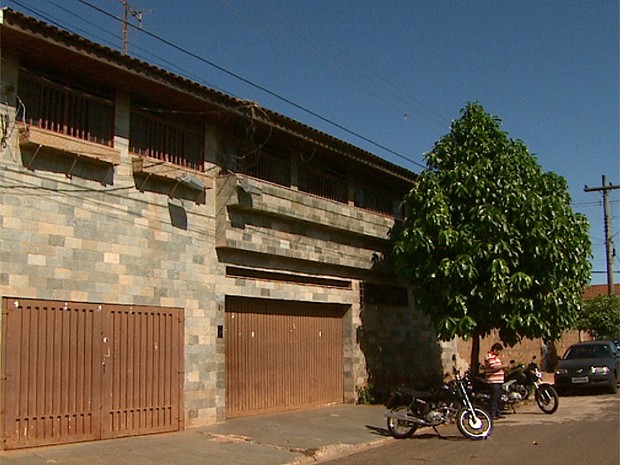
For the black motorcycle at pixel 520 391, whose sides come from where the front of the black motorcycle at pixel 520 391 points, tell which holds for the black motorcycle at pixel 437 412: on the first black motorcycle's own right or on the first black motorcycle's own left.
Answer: on the first black motorcycle's own right

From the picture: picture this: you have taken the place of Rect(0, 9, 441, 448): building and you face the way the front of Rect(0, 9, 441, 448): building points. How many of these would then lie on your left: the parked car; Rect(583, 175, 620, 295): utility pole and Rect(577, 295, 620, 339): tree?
3

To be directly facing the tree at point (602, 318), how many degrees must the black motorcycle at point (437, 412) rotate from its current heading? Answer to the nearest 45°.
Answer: approximately 90° to its left

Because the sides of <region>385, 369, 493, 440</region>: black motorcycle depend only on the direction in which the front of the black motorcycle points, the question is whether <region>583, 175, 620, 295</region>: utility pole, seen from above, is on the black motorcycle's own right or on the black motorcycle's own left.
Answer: on the black motorcycle's own left

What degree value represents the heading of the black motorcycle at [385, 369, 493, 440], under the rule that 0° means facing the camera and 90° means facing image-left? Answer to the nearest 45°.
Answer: approximately 270°

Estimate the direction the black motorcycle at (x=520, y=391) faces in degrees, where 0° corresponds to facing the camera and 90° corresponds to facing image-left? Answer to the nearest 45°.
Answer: approximately 315°

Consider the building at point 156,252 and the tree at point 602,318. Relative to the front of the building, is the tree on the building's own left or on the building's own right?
on the building's own left

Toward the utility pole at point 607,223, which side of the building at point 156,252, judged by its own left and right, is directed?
left

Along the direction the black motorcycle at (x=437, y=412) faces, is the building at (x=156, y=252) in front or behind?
behind

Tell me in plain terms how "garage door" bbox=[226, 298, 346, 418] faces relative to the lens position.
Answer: facing the viewer and to the right of the viewer

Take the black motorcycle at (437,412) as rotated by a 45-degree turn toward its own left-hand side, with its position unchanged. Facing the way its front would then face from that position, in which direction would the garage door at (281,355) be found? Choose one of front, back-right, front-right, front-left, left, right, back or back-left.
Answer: left
